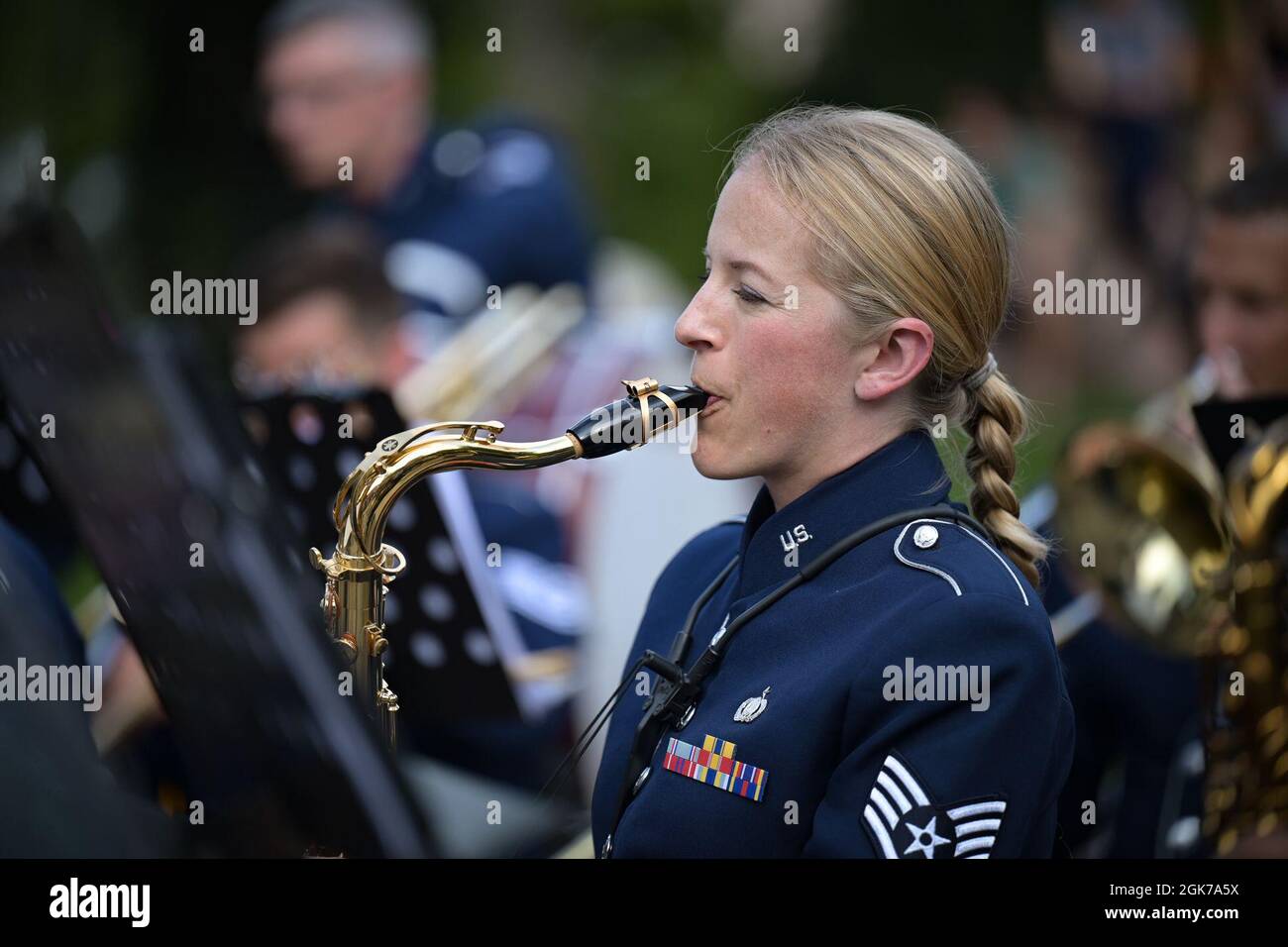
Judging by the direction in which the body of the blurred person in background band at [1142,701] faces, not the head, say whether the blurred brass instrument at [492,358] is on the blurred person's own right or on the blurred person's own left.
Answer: on the blurred person's own right

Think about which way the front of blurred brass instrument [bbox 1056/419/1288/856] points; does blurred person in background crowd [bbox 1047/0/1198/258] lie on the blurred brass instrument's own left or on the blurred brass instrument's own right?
on the blurred brass instrument's own right

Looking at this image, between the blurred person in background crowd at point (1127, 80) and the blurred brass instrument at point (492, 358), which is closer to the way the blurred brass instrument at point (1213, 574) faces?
the blurred brass instrument

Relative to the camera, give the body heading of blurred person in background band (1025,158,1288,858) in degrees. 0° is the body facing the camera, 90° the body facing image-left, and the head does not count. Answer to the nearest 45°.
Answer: approximately 45°

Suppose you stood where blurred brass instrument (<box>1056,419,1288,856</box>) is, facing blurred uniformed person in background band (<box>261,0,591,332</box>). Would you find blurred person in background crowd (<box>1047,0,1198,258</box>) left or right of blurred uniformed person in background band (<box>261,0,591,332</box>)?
right

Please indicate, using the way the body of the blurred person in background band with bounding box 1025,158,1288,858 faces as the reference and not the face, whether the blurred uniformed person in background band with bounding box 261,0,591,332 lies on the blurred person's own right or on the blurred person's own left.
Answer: on the blurred person's own right

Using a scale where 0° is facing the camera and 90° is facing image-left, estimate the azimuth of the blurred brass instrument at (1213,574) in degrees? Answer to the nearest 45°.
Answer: approximately 45°

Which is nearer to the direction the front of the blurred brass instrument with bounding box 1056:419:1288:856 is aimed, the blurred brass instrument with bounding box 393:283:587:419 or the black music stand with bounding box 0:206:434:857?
the black music stand

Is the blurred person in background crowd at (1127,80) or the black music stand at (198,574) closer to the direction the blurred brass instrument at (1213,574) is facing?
the black music stand
